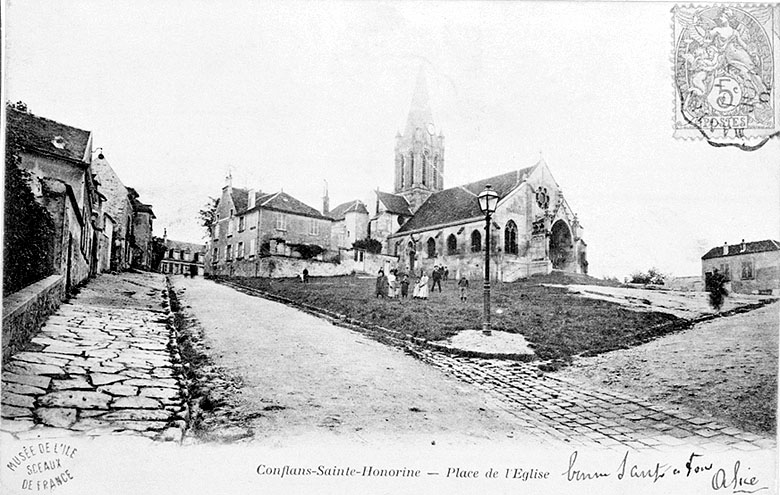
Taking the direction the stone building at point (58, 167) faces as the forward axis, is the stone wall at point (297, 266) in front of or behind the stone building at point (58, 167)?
in front

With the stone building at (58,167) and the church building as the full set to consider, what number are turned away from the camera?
0

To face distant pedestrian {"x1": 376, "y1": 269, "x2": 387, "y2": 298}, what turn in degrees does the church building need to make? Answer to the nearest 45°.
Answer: approximately 135° to its right

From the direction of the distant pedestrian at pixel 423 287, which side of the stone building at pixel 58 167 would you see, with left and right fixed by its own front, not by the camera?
front

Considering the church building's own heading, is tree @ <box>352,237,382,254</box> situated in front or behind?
behind

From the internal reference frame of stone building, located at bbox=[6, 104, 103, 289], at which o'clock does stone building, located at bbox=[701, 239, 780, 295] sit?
stone building, located at bbox=[701, 239, 780, 295] is roughly at 11 o'clock from stone building, located at bbox=[6, 104, 103, 289].

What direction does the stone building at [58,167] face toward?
to the viewer's right

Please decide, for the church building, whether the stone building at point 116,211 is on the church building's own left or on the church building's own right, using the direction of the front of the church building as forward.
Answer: on the church building's own right

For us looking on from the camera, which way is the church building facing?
facing the viewer and to the right of the viewer
